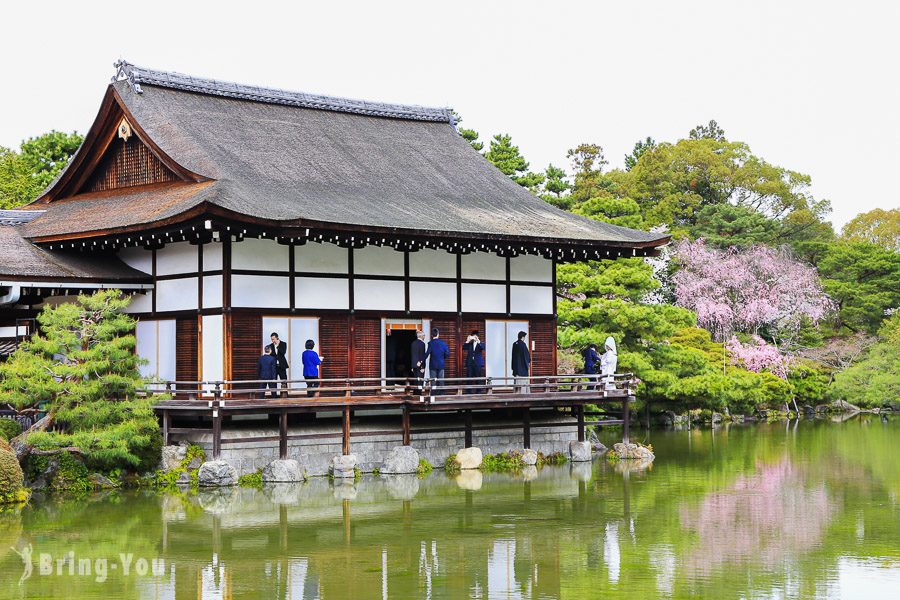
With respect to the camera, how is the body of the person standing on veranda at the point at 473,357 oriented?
toward the camera

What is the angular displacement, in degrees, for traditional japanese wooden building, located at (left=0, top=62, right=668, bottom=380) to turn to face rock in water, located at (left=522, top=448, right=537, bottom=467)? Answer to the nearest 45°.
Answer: approximately 45° to its left

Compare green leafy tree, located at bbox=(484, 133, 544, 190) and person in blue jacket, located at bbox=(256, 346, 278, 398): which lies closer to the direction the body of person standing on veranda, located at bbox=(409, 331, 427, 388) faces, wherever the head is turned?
the green leafy tree

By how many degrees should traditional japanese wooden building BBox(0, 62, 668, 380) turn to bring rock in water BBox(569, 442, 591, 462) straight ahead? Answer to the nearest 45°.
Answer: approximately 45° to its left

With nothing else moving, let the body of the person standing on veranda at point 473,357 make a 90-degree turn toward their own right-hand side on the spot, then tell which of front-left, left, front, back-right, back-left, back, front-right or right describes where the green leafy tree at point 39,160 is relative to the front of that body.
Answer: front-right

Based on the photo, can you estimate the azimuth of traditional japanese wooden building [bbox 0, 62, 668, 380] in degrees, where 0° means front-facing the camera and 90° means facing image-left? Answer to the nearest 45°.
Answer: approximately 315°

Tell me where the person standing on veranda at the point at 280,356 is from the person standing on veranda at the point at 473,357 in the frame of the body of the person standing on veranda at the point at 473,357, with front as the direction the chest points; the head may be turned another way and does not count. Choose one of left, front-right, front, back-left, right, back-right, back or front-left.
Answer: front-right

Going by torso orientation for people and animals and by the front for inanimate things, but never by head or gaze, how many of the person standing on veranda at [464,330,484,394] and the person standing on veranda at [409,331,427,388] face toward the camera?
1
